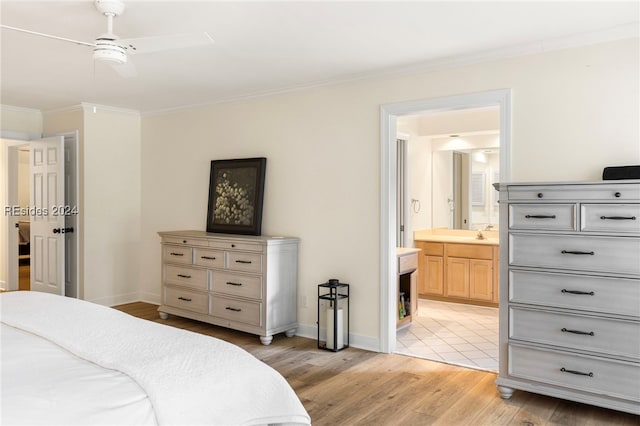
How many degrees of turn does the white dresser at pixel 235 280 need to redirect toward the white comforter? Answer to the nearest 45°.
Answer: approximately 45° to its left

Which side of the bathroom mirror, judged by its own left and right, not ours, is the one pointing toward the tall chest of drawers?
front

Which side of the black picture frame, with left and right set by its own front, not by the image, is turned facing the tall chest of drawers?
left

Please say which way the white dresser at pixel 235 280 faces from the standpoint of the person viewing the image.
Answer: facing the viewer and to the left of the viewer

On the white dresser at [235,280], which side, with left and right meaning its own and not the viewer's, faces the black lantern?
left

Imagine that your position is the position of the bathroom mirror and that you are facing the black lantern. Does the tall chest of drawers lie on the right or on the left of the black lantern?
left

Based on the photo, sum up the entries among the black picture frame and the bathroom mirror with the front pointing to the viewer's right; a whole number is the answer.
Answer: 0

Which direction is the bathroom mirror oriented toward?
toward the camera

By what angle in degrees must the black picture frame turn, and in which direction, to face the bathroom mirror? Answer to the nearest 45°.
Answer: approximately 135° to its left
